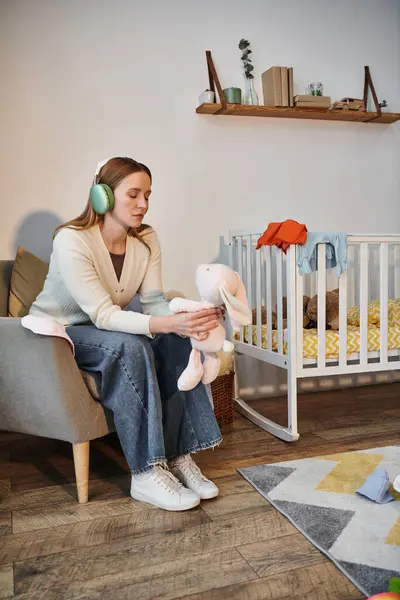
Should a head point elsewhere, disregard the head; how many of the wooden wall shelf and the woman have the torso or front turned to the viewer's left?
0

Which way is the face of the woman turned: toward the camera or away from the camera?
toward the camera

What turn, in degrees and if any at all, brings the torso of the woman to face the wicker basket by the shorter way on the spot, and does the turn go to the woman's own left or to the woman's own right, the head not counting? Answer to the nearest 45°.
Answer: approximately 90° to the woman's own left

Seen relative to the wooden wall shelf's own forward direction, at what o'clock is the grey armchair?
The grey armchair is roughly at 1 o'clock from the wooden wall shelf.

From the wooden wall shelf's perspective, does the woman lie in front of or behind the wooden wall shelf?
in front

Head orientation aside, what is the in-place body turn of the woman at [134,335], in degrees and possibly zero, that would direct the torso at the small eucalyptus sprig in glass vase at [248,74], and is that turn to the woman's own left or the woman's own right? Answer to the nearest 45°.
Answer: approximately 90° to the woman's own left

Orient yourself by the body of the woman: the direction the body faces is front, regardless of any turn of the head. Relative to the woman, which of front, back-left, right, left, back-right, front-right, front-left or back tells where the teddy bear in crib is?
left

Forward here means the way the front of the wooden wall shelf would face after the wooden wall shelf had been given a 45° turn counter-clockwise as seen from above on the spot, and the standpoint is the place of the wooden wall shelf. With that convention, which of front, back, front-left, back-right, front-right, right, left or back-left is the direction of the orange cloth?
front-right

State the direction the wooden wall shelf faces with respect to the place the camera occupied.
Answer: facing the viewer

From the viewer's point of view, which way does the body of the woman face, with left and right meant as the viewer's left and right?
facing the viewer and to the right of the viewer

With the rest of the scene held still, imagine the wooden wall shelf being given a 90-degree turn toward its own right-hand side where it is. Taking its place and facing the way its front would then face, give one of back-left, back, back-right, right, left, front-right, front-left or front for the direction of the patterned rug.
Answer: left
